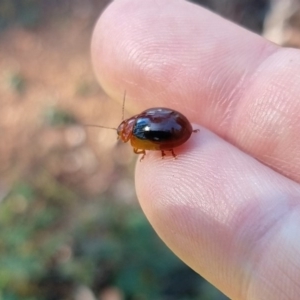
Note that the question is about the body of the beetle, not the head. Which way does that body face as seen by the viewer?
to the viewer's left
